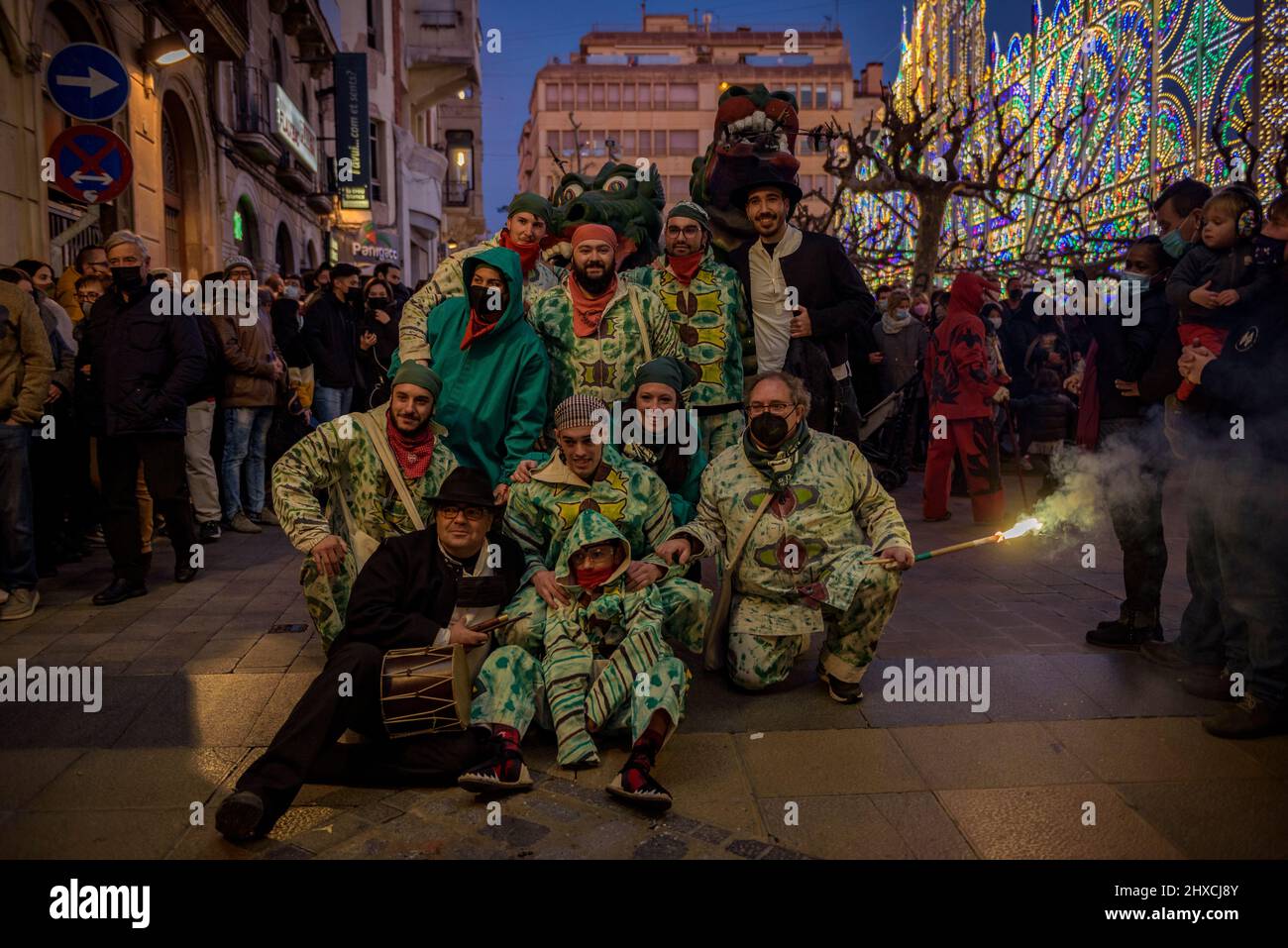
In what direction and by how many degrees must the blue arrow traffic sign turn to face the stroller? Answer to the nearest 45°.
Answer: approximately 90° to its left

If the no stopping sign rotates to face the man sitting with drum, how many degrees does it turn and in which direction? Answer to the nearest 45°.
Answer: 0° — it already faces them

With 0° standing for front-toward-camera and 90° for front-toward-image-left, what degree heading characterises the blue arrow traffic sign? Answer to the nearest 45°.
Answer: approximately 0°

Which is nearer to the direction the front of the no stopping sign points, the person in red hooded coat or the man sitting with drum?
the man sitting with drum

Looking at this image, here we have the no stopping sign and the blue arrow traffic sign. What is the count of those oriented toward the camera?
2

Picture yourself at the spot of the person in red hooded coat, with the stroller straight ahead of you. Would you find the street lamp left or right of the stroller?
left

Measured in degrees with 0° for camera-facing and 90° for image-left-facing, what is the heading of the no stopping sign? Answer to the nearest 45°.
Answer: approximately 0°

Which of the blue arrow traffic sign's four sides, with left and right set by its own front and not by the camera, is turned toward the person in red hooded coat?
left

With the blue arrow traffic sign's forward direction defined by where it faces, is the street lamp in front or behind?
behind
